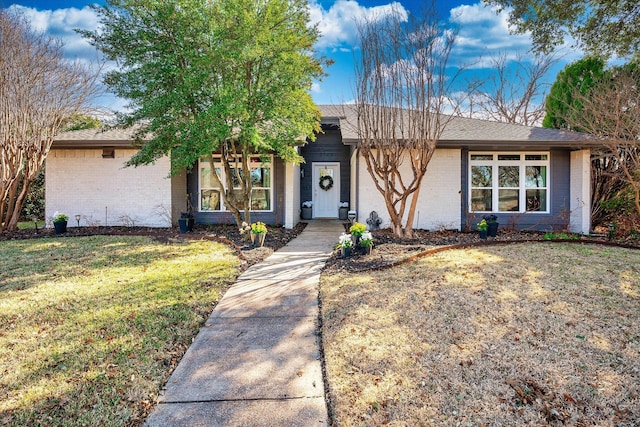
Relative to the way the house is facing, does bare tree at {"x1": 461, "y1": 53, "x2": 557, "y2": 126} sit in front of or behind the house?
behind

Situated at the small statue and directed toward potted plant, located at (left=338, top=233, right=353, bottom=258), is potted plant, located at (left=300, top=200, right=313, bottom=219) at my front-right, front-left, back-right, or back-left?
back-right

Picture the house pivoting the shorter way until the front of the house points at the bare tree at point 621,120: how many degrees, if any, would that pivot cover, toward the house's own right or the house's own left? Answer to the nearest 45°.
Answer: approximately 45° to the house's own left

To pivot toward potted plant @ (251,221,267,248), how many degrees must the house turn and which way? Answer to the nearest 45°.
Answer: approximately 45° to its right

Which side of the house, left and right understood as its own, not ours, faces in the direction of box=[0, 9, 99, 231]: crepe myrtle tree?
right

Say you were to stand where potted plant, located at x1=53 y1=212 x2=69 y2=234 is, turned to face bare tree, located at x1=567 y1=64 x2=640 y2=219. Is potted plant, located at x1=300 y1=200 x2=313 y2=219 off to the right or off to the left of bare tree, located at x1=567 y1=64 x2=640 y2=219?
left
